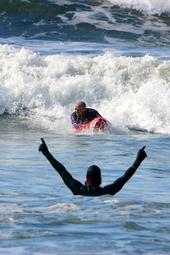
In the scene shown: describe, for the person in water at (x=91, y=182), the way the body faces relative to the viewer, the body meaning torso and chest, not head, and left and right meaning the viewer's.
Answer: facing away from the viewer

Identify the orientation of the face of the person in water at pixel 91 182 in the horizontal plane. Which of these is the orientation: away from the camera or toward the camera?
away from the camera
